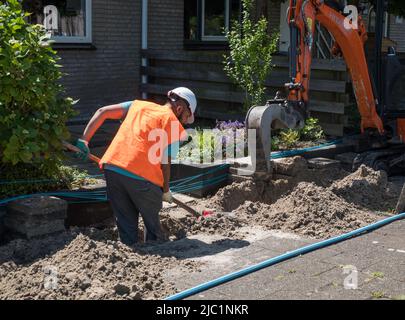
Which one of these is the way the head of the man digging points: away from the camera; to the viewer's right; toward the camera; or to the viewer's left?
to the viewer's right

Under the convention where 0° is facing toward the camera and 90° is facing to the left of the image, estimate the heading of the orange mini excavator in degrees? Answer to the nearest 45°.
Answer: approximately 90°

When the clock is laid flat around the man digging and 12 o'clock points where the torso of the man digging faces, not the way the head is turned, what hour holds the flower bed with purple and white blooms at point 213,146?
The flower bed with purple and white blooms is roughly at 11 o'clock from the man digging.

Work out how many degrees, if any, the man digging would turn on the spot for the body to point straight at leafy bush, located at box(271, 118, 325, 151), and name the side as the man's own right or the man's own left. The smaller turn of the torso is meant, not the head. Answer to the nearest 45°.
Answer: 0° — they already face it

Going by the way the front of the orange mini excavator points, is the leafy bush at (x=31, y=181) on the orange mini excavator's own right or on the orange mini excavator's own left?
on the orange mini excavator's own left

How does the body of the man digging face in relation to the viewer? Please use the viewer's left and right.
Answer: facing away from the viewer and to the right of the viewer

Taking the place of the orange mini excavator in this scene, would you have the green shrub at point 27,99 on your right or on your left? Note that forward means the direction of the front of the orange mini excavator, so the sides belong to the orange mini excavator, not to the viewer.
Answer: on your left

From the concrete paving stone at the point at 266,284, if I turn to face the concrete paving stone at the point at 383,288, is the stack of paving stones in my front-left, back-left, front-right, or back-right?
back-left

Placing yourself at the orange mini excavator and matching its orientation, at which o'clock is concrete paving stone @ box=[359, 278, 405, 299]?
The concrete paving stone is roughly at 9 o'clock from the orange mini excavator.

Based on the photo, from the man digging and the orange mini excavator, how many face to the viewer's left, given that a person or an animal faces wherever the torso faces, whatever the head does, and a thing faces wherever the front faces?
1

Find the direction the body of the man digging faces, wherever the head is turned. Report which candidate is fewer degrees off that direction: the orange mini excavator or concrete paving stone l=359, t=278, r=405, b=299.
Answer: the orange mini excavator

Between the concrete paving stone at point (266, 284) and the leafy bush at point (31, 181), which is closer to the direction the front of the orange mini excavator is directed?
the leafy bush
